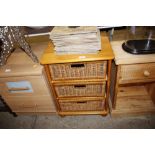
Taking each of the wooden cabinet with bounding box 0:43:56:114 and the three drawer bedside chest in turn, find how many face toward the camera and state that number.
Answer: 2

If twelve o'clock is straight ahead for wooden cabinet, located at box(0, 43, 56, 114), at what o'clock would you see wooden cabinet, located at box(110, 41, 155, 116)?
wooden cabinet, located at box(110, 41, 155, 116) is roughly at 10 o'clock from wooden cabinet, located at box(0, 43, 56, 114).

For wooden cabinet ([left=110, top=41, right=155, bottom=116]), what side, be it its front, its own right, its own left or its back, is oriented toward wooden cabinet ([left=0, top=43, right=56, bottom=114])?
right

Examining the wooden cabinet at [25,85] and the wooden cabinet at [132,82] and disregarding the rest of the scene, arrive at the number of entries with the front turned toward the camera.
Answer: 2

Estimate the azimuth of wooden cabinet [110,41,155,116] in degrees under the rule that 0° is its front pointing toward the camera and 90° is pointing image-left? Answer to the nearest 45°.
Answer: approximately 0°
